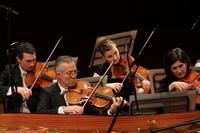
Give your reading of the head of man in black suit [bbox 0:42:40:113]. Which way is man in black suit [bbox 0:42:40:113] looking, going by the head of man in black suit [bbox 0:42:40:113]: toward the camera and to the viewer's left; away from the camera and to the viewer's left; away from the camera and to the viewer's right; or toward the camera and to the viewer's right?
toward the camera and to the viewer's right

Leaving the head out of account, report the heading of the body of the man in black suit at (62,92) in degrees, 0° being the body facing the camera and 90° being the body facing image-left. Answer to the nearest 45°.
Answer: approximately 315°
